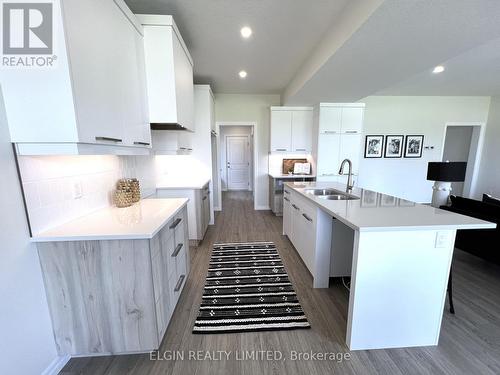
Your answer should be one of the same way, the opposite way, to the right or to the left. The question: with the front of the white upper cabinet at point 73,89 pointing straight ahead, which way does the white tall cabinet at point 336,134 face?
to the right

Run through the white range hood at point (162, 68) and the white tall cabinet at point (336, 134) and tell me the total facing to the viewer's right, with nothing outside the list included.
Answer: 1

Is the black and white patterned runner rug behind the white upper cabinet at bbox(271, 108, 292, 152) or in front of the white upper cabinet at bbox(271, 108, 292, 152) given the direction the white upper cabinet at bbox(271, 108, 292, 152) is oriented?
in front

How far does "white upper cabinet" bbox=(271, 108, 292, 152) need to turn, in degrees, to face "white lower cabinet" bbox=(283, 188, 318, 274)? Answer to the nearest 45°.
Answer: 0° — it already faces it

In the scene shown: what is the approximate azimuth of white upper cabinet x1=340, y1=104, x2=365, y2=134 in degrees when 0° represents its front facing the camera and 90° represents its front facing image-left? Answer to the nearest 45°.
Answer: approximately 0°

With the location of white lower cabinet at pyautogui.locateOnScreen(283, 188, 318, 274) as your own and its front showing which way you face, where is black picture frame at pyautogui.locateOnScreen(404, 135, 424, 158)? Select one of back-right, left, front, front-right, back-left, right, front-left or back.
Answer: back-right

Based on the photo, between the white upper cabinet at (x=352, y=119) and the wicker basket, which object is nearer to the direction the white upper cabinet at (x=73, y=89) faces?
the white upper cabinet

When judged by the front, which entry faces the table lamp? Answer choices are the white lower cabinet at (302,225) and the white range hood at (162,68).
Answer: the white range hood

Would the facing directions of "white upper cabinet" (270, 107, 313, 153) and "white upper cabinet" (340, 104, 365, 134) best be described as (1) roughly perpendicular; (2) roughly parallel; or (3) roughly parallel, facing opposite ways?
roughly parallel

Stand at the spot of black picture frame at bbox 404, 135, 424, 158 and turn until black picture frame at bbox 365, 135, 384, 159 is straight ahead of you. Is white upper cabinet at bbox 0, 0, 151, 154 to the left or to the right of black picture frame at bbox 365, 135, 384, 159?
left

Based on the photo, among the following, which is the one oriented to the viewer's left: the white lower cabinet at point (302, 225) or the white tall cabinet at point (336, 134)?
the white lower cabinet

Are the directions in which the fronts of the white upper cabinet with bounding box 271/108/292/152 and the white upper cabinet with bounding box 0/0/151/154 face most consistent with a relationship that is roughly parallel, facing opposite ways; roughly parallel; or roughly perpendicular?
roughly perpendicular

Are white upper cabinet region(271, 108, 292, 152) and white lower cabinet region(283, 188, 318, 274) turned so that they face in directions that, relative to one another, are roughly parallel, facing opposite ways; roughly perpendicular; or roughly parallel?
roughly perpendicular

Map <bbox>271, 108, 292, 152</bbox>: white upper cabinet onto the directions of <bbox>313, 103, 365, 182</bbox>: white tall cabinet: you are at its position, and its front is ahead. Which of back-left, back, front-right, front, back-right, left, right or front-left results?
right

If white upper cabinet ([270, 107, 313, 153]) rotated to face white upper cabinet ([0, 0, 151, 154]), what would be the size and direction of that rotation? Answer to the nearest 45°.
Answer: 0° — it already faces it

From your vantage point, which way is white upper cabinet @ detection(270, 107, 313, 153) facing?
toward the camera

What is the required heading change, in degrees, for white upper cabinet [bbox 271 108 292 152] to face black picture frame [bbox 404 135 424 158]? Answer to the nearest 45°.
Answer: approximately 90° to its left

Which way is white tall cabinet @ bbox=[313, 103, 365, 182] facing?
toward the camera

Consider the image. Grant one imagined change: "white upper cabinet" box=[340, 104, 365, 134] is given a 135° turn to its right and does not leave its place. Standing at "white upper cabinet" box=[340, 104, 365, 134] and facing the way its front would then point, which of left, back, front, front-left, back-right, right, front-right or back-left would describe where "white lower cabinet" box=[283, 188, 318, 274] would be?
back-left
